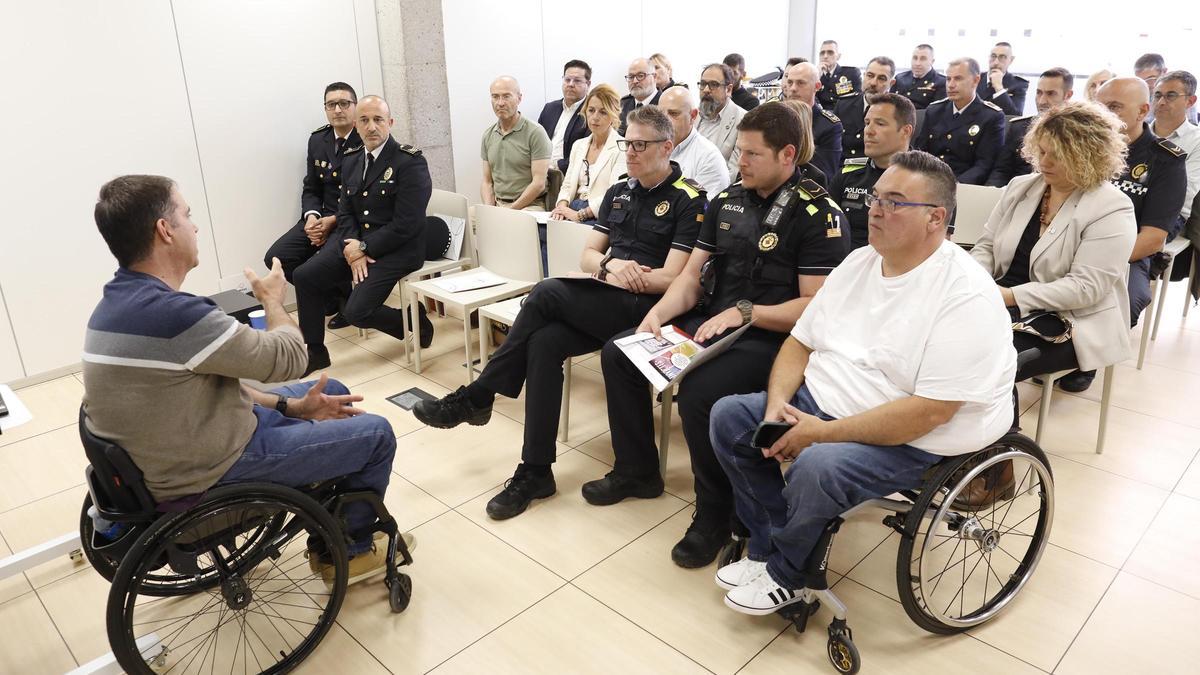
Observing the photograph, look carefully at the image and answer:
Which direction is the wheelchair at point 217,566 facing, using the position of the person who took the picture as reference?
facing to the right of the viewer

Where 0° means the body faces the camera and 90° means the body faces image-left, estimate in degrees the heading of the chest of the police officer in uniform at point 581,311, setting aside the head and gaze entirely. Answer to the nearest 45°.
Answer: approximately 45°

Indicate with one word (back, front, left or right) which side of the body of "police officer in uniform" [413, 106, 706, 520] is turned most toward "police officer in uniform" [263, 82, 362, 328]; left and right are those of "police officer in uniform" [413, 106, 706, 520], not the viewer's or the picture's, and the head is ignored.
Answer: right

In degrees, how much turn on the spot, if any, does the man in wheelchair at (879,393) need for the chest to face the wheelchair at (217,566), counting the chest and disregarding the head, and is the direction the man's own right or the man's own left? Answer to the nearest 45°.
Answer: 0° — they already face it

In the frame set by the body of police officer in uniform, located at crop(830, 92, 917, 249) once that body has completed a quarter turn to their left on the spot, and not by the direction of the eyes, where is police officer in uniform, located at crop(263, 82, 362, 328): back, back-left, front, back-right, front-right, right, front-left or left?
back-right

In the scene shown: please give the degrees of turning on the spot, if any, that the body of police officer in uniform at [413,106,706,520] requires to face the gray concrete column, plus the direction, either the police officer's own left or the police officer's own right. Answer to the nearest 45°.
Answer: approximately 135° to the police officer's own right

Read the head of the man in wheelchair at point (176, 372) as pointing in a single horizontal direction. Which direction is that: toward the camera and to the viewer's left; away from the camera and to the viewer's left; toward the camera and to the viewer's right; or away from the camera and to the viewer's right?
away from the camera and to the viewer's right

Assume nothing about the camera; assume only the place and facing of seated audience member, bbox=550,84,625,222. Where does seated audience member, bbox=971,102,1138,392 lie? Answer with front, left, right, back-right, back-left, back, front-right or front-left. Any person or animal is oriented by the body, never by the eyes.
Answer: left

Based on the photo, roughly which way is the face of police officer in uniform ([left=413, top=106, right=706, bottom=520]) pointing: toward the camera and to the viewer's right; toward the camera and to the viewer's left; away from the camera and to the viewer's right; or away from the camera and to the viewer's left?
toward the camera and to the viewer's left

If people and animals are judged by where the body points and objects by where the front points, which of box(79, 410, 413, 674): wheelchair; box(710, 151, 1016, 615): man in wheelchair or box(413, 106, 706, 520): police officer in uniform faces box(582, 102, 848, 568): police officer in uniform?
the wheelchair

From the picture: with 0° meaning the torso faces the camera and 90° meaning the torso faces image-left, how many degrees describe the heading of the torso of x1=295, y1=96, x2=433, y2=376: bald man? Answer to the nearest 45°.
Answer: approximately 45°

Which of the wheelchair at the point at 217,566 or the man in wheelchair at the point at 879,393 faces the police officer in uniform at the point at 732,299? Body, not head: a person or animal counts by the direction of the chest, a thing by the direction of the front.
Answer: the wheelchair
